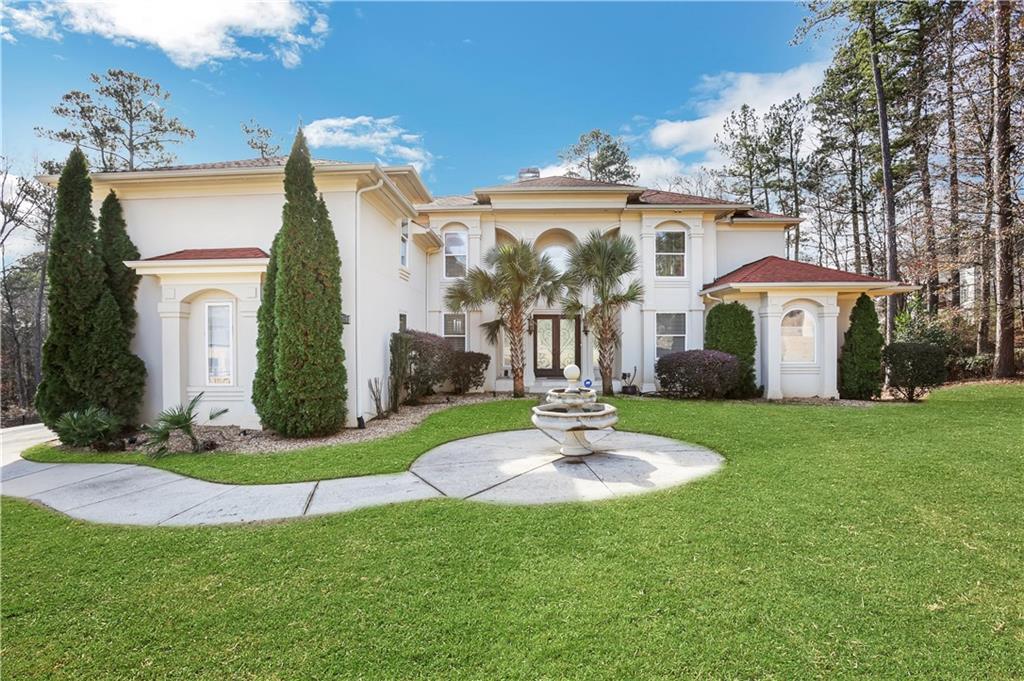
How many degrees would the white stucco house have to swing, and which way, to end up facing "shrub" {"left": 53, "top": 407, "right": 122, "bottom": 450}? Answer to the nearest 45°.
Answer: approximately 45° to its right

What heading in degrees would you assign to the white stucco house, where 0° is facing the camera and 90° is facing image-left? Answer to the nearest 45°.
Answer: approximately 0°

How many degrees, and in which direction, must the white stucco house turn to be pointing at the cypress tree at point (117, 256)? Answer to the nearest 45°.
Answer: approximately 45° to its right

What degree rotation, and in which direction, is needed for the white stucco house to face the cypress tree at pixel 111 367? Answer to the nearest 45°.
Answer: approximately 45° to its right

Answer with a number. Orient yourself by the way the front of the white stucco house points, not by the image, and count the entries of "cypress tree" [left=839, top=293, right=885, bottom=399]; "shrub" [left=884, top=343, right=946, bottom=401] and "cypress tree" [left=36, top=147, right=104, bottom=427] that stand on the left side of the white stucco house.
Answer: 2

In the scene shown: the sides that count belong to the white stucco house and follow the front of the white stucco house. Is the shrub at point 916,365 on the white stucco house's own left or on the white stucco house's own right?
on the white stucco house's own left

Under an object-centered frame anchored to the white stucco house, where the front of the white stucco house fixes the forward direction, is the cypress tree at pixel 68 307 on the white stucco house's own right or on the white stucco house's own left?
on the white stucco house's own right

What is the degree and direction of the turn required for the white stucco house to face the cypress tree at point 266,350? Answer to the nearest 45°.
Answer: approximately 45° to its right

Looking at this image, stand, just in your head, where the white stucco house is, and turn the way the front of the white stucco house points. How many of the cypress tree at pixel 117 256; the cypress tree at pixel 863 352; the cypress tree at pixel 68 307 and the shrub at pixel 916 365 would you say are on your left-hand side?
2

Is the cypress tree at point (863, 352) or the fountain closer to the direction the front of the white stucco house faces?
the fountain
